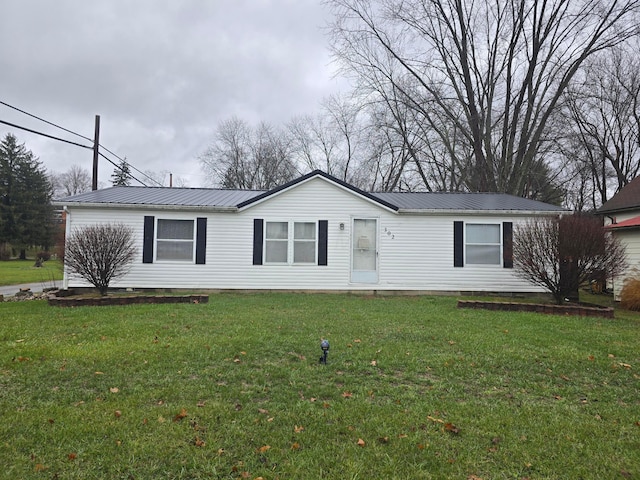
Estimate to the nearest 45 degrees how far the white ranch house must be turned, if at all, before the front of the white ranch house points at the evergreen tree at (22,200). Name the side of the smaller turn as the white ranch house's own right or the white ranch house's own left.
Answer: approximately 135° to the white ranch house's own right

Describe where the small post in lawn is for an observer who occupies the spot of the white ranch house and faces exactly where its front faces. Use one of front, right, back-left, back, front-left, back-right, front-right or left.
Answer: front

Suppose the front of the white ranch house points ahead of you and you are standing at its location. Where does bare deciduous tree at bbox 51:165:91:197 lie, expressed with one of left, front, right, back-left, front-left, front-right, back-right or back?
back-right

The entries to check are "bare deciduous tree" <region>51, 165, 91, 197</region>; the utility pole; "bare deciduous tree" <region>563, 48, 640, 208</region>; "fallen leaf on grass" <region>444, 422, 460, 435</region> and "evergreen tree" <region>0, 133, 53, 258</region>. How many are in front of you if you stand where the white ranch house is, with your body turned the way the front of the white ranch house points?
1

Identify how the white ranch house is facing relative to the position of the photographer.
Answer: facing the viewer

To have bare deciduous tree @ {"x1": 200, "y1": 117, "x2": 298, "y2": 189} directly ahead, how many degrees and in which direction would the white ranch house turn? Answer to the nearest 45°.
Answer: approximately 180°

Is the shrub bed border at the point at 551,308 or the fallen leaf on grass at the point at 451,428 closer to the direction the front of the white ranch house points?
the fallen leaf on grass

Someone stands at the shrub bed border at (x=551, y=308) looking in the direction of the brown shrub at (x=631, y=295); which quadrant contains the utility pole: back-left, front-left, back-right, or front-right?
back-left

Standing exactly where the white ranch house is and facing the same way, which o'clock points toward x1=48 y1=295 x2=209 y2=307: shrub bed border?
The shrub bed border is roughly at 2 o'clock from the white ranch house.

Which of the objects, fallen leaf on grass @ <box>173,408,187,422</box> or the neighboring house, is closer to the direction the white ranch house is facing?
the fallen leaf on grass

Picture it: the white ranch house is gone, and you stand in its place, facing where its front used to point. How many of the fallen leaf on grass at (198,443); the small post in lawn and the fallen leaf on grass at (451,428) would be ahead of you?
3

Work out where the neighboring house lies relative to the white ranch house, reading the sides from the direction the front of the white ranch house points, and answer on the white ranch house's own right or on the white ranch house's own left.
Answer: on the white ranch house's own left

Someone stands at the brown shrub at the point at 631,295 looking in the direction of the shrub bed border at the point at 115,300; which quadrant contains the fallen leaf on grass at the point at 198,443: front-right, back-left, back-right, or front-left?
front-left

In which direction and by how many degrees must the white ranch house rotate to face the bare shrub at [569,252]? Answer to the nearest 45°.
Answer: approximately 45° to its left

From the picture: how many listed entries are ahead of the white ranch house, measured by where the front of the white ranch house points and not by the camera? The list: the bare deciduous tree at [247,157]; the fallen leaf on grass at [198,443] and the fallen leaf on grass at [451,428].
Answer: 2

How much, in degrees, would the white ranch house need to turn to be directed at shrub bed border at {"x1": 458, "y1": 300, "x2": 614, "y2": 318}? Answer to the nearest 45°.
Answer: approximately 45° to its left

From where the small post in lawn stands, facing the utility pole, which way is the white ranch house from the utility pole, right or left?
right

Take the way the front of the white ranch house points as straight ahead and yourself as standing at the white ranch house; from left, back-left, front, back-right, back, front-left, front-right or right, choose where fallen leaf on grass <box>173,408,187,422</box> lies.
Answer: front

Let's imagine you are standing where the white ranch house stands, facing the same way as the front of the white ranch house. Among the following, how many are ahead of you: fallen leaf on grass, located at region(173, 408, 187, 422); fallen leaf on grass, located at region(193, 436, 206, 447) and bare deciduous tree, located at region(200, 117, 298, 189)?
2

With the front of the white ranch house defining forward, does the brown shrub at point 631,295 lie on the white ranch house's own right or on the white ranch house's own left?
on the white ranch house's own left
